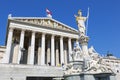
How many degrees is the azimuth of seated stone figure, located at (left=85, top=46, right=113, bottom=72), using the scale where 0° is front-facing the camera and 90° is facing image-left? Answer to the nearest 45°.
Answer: approximately 315°

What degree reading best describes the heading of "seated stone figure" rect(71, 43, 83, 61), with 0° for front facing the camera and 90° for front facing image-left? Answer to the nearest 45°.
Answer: approximately 0°

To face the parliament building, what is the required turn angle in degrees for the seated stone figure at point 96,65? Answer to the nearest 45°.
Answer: approximately 180°

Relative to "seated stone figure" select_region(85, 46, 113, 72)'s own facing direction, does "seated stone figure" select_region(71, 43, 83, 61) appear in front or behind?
behind

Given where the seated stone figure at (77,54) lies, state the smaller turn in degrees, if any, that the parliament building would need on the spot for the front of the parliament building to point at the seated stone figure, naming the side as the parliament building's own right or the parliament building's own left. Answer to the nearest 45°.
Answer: approximately 45° to the parliament building's own right
